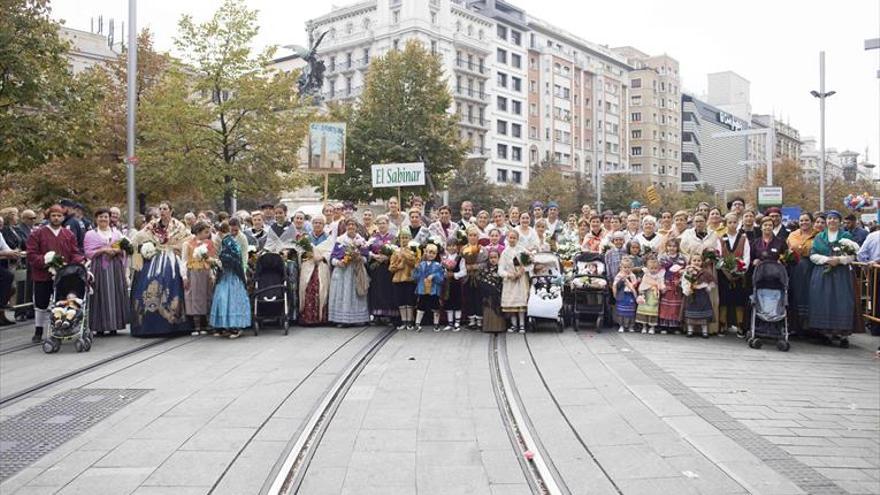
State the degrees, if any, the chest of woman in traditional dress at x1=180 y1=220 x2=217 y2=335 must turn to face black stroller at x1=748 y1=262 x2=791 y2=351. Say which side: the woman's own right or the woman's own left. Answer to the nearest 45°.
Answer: approximately 45° to the woman's own left

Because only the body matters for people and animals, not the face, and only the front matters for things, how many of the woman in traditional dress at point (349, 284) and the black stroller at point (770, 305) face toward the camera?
2

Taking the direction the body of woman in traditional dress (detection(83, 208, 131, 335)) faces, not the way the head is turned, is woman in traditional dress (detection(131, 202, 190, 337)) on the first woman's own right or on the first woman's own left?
on the first woman's own left

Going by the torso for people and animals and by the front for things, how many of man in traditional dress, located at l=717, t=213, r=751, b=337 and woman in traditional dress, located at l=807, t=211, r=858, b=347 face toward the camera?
2

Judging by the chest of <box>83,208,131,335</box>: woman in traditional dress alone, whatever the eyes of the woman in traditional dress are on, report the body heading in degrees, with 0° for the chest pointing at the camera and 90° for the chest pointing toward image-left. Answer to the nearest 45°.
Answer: approximately 0°

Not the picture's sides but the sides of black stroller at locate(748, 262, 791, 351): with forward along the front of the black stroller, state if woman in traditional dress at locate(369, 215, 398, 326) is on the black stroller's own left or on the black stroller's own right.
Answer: on the black stroller's own right

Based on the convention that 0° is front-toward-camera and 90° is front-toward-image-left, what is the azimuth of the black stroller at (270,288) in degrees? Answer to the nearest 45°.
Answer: approximately 0°

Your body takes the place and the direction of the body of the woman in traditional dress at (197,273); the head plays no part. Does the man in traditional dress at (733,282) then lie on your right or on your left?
on your left
